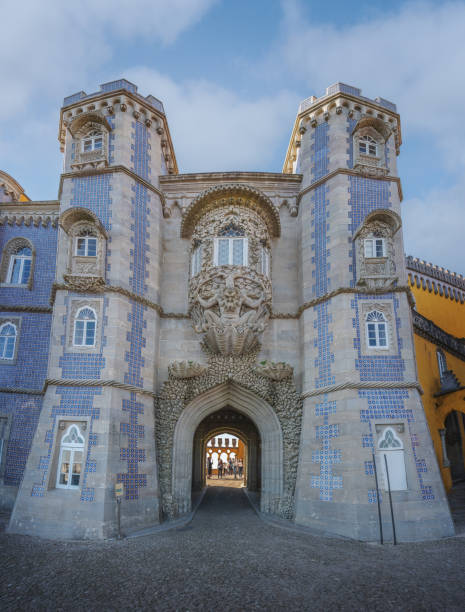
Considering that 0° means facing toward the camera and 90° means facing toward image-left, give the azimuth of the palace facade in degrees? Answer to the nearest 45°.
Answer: approximately 0°

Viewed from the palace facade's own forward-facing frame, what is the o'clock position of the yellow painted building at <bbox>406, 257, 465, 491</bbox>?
The yellow painted building is roughly at 8 o'clock from the palace facade.
